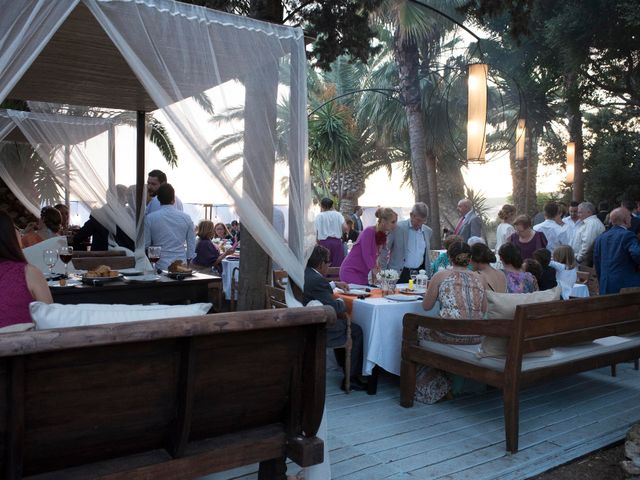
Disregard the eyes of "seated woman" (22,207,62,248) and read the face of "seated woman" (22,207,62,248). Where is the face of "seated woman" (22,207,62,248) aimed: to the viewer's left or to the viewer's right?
to the viewer's right

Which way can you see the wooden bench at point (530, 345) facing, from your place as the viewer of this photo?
facing away from the viewer and to the left of the viewer

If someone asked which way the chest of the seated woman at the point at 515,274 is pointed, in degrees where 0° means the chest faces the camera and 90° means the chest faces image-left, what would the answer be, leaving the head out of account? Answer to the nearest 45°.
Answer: approximately 135°

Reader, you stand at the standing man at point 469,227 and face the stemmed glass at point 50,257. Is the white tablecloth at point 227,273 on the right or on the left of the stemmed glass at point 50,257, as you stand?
right

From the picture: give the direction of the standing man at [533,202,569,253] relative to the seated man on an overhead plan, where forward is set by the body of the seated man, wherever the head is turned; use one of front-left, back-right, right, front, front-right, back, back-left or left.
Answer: front-left

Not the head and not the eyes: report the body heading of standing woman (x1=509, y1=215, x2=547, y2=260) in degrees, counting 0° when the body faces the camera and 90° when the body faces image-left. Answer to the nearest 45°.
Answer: approximately 45°

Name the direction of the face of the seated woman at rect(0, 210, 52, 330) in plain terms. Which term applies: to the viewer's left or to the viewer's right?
to the viewer's right

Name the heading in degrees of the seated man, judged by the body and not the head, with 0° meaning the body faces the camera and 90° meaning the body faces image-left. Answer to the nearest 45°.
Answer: approximately 270°

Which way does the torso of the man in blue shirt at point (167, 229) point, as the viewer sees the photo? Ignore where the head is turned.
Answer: away from the camera
